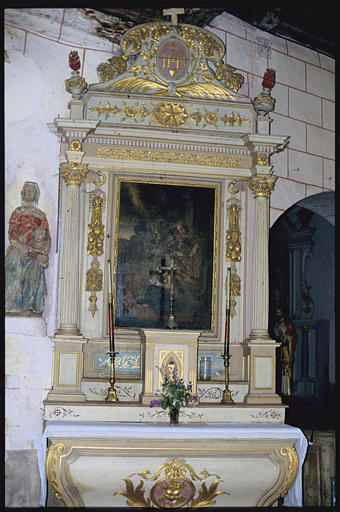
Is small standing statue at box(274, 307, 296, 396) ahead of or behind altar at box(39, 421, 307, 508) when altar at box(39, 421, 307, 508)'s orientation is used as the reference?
behind

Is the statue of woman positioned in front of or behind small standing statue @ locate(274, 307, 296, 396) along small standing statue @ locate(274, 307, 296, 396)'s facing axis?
in front

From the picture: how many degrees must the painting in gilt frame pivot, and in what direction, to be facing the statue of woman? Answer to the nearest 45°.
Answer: approximately 90° to its right

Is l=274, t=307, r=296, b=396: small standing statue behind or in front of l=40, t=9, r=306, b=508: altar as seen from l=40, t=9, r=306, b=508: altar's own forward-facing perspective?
behind

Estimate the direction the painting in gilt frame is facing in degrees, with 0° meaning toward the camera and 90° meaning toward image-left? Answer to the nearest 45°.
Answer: approximately 0°

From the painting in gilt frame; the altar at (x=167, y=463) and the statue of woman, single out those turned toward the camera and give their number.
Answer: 3

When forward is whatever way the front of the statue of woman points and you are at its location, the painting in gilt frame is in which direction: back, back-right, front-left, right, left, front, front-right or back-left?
left

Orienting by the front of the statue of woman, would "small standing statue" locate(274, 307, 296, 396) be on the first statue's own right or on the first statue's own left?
on the first statue's own left
